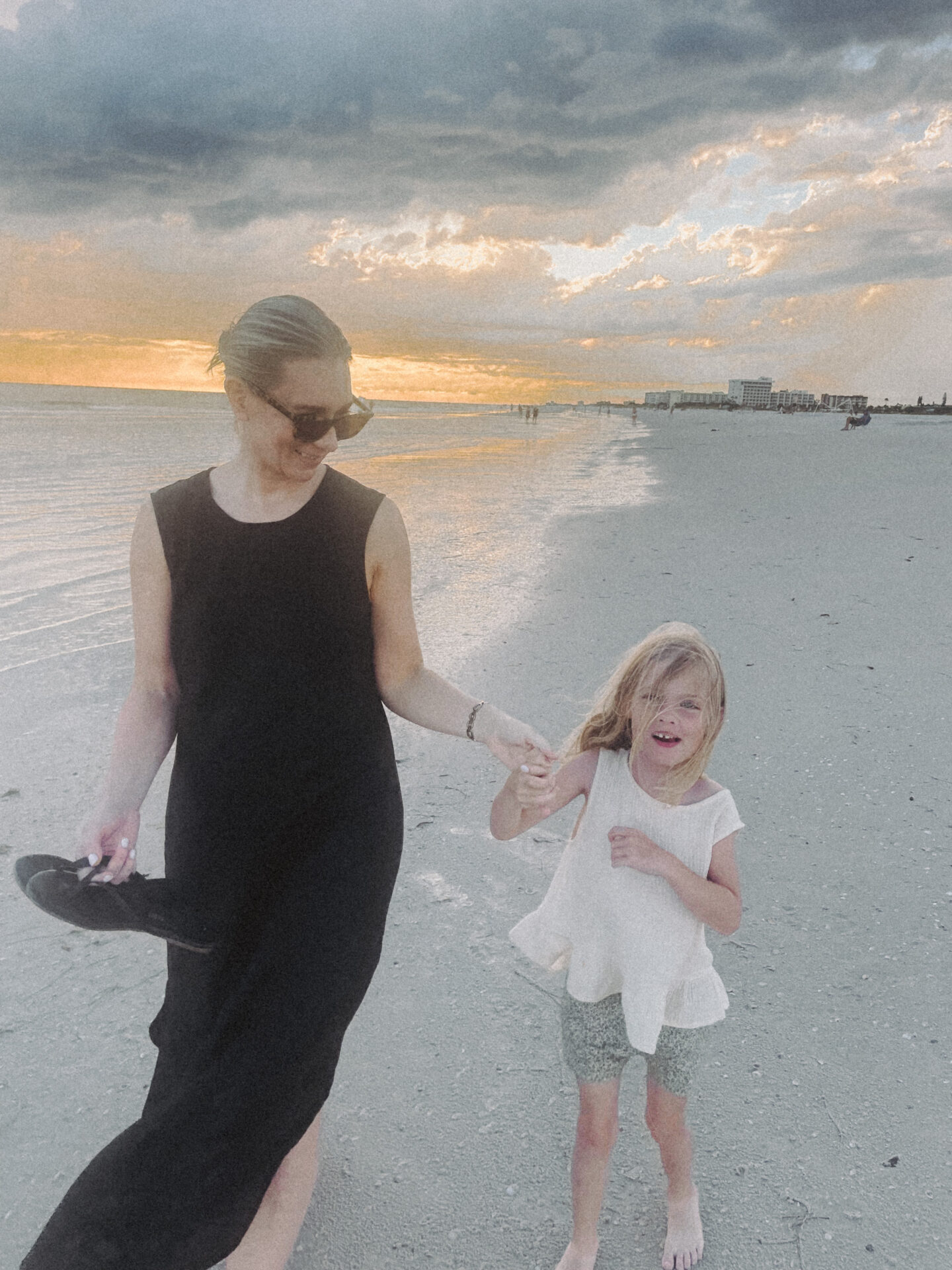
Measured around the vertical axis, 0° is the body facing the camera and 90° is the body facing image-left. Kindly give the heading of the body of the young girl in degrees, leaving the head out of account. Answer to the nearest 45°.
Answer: approximately 0°

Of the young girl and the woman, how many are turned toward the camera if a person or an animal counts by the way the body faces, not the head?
2

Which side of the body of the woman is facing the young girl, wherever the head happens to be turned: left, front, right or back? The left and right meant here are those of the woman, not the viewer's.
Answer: left

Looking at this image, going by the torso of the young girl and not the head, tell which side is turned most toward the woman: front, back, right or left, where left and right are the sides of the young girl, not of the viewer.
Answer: right

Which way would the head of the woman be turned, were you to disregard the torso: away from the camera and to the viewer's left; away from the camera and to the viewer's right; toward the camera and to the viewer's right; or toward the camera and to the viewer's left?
toward the camera and to the viewer's right
